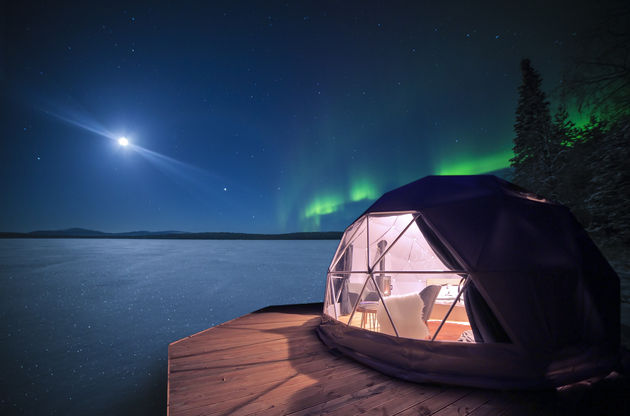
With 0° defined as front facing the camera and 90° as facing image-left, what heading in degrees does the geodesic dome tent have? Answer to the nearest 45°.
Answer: approximately 45°

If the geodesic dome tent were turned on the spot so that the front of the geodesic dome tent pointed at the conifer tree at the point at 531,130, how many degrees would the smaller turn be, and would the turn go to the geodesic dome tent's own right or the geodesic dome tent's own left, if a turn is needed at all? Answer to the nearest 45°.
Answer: approximately 135° to the geodesic dome tent's own right
